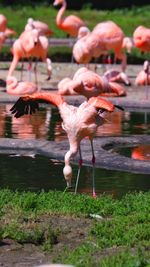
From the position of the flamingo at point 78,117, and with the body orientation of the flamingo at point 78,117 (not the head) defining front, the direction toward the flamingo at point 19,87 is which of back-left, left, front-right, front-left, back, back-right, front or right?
back-right

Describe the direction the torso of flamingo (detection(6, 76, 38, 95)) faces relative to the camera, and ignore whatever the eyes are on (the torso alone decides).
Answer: to the viewer's left

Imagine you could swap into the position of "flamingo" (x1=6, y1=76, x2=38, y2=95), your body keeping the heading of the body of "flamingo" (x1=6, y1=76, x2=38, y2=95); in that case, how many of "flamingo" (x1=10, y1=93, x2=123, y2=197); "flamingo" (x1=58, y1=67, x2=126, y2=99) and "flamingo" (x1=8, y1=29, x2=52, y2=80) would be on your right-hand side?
1

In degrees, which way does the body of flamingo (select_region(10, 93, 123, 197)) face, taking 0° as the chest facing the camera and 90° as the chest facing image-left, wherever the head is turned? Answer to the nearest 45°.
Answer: approximately 45°

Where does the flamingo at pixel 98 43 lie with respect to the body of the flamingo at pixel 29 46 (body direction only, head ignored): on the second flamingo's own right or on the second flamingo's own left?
on the second flamingo's own left

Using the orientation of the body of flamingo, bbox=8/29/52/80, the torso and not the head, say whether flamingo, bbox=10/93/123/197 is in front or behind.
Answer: in front

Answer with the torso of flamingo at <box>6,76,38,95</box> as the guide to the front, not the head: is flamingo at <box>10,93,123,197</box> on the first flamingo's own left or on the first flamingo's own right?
on the first flamingo's own left

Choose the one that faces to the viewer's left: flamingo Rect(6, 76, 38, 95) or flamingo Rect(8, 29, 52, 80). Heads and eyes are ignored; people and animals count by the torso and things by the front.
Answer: flamingo Rect(6, 76, 38, 95)
